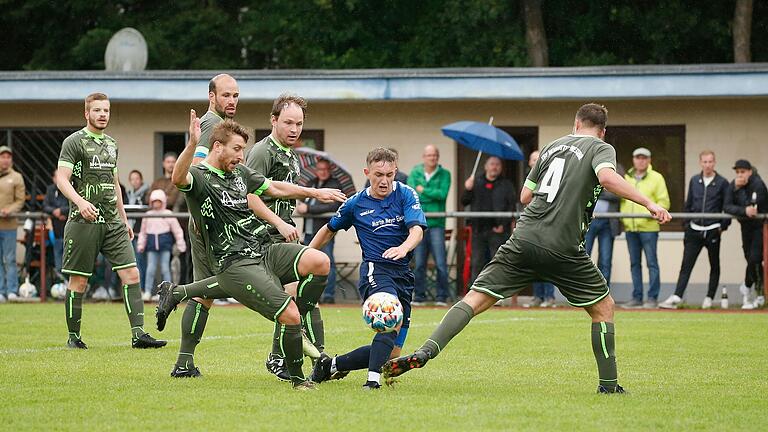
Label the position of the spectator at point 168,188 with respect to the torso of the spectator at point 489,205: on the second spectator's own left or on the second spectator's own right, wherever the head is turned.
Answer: on the second spectator's own right

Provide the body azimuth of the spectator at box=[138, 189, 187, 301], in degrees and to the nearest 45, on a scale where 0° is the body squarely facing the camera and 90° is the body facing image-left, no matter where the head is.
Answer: approximately 0°

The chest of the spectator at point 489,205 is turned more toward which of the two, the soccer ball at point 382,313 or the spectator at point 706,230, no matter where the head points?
the soccer ball

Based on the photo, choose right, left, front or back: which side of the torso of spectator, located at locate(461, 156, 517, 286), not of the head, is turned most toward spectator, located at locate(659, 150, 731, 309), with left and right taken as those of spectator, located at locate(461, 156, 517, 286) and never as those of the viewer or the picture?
left

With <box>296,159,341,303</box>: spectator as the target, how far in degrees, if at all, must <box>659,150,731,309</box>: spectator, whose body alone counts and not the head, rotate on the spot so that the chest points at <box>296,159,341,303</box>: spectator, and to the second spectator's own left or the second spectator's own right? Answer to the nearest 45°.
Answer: approximately 90° to the second spectator's own right

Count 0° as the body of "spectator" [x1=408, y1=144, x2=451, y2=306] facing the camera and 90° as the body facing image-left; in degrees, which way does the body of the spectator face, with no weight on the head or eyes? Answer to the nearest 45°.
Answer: approximately 0°

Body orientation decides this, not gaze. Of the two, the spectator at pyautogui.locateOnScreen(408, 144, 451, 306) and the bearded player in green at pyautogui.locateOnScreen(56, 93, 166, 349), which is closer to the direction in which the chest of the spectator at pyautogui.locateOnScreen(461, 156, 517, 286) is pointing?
the bearded player in green
